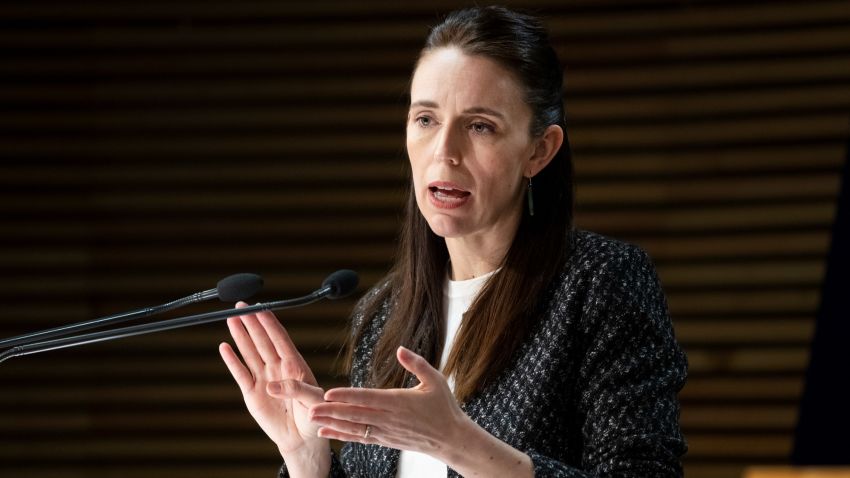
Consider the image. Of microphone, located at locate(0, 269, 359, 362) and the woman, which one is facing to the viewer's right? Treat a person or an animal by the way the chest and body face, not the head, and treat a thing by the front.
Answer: the microphone

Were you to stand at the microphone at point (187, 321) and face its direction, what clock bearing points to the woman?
The woman is roughly at 11 o'clock from the microphone.

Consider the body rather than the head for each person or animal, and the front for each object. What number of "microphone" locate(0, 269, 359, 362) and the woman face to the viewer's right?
1

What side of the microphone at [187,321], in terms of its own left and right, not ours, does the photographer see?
right

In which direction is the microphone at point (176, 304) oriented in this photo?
to the viewer's right

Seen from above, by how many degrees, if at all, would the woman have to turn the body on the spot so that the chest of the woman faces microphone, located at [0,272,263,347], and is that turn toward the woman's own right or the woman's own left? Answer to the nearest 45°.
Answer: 0° — they already face it

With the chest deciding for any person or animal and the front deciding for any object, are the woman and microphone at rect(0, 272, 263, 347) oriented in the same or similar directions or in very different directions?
very different directions

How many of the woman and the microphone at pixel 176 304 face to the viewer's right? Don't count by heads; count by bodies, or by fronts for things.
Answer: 1

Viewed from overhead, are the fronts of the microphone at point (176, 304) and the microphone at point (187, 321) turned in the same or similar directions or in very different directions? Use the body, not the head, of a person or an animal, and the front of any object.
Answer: same or similar directions

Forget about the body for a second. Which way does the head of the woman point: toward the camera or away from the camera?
toward the camera

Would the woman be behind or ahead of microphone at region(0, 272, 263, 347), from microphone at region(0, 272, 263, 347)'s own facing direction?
ahead
